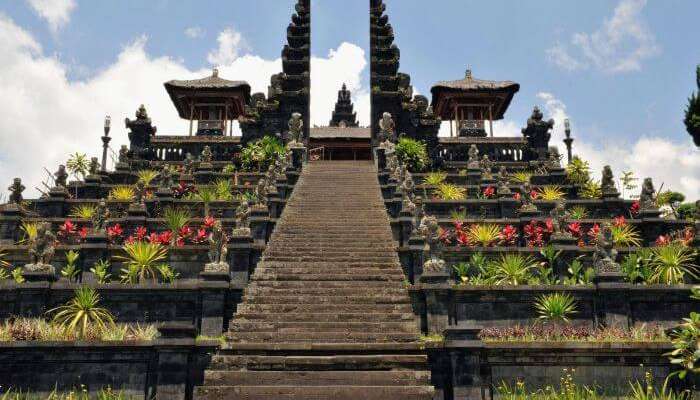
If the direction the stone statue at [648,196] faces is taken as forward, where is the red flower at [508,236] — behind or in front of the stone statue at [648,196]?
in front

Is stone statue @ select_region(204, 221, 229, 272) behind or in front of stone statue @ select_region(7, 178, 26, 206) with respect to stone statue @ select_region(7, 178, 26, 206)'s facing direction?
in front

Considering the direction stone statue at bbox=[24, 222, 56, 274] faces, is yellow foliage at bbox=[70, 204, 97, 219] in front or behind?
behind

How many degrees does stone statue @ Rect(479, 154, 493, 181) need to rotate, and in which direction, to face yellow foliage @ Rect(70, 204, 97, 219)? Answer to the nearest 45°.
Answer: approximately 45° to its right

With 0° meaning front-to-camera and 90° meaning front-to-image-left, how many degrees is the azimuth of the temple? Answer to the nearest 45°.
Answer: approximately 0°

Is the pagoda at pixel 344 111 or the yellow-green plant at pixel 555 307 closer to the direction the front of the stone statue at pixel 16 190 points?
the yellow-green plant

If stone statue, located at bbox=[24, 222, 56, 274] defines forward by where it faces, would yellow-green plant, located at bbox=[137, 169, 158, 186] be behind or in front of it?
behind

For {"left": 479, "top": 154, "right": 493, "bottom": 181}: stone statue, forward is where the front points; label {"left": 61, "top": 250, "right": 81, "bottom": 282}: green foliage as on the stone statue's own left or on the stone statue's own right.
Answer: on the stone statue's own right

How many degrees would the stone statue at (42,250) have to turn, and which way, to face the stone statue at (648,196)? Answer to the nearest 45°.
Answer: approximately 90° to its left
